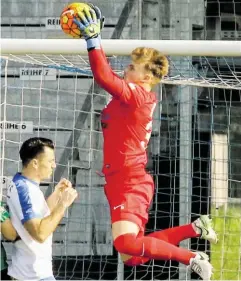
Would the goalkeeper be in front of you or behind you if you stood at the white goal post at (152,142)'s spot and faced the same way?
in front

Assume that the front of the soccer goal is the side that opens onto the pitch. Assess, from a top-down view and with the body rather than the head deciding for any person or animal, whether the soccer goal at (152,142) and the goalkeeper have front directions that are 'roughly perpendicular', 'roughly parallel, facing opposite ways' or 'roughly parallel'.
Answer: roughly perpendicular

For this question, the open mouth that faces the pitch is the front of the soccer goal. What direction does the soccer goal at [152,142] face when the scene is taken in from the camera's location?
facing the viewer

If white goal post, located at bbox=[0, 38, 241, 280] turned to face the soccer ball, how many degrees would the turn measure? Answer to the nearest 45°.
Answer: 0° — it already faces it
